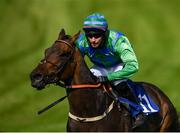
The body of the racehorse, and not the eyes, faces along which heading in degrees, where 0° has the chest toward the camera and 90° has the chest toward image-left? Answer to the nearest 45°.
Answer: approximately 45°
